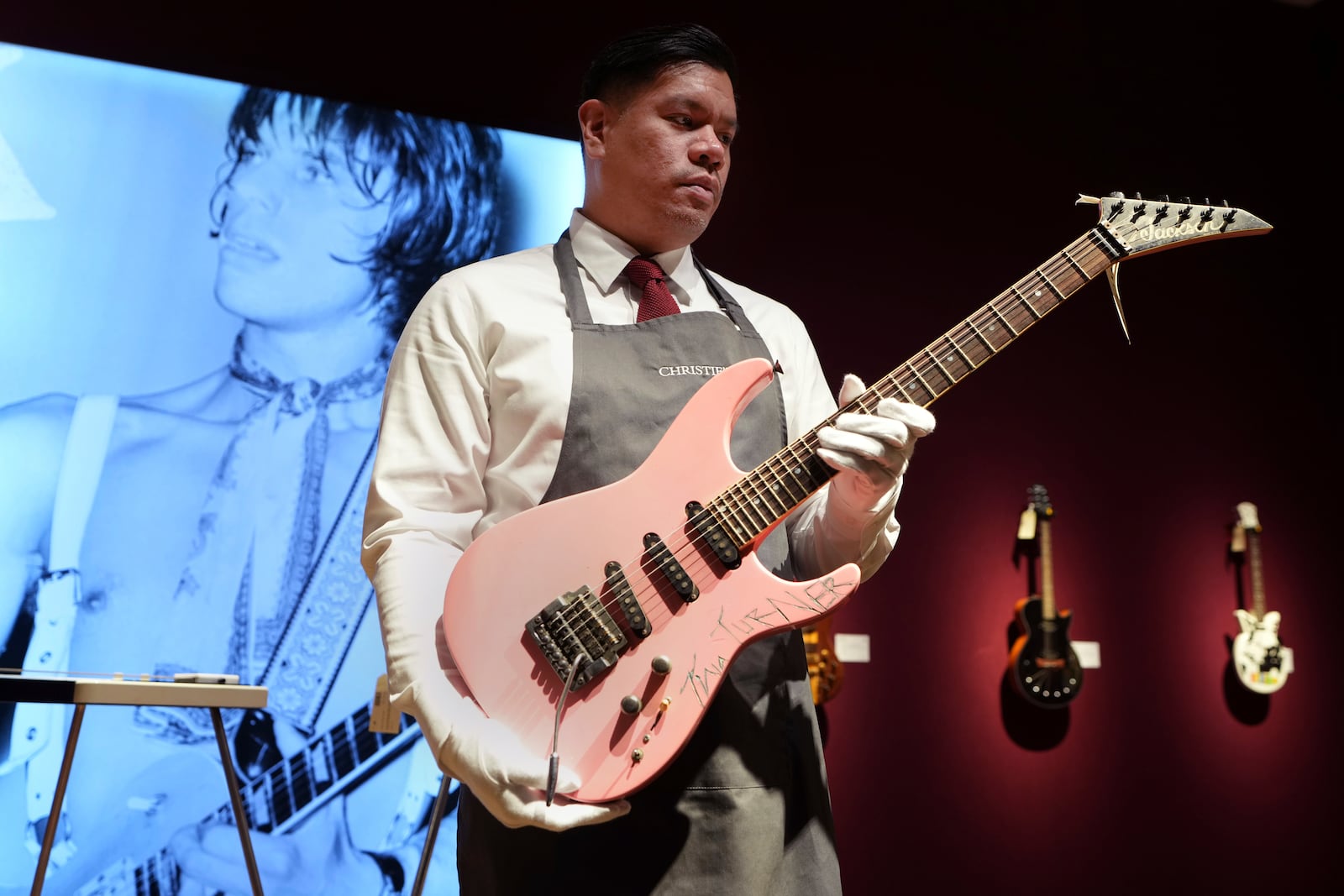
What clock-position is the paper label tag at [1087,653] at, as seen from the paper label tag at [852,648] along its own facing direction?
the paper label tag at [1087,653] is roughly at 8 o'clock from the paper label tag at [852,648].

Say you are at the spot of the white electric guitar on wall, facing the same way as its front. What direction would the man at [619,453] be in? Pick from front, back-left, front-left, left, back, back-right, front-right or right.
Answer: front

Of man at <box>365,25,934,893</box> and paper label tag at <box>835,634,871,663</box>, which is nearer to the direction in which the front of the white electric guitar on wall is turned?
the man

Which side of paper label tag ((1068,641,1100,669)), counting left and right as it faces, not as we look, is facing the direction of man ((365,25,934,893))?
front

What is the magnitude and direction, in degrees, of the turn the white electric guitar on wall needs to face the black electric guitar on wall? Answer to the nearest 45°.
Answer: approximately 45° to its right

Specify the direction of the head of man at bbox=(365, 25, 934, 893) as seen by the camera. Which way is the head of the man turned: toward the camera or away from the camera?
toward the camera

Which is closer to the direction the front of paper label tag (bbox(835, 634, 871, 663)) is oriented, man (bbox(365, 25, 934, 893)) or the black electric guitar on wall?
the man

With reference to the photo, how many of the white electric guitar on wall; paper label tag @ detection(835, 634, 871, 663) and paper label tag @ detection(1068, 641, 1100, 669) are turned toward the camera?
3

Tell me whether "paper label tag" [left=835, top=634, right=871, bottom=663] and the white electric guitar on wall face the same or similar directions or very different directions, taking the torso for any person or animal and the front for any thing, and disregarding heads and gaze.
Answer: same or similar directions

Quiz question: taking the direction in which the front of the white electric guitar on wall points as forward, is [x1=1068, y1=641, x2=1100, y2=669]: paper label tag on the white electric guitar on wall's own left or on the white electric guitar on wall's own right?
on the white electric guitar on wall's own right

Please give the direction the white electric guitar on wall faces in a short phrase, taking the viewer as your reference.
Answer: facing the viewer

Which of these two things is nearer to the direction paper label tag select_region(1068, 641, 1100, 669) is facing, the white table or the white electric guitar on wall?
the white table

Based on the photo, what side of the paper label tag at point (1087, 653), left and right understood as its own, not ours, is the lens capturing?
front

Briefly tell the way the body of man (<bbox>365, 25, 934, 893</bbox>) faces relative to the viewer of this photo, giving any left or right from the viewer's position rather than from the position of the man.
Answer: facing the viewer and to the right of the viewer

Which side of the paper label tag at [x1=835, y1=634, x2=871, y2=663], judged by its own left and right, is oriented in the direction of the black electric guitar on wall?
left
